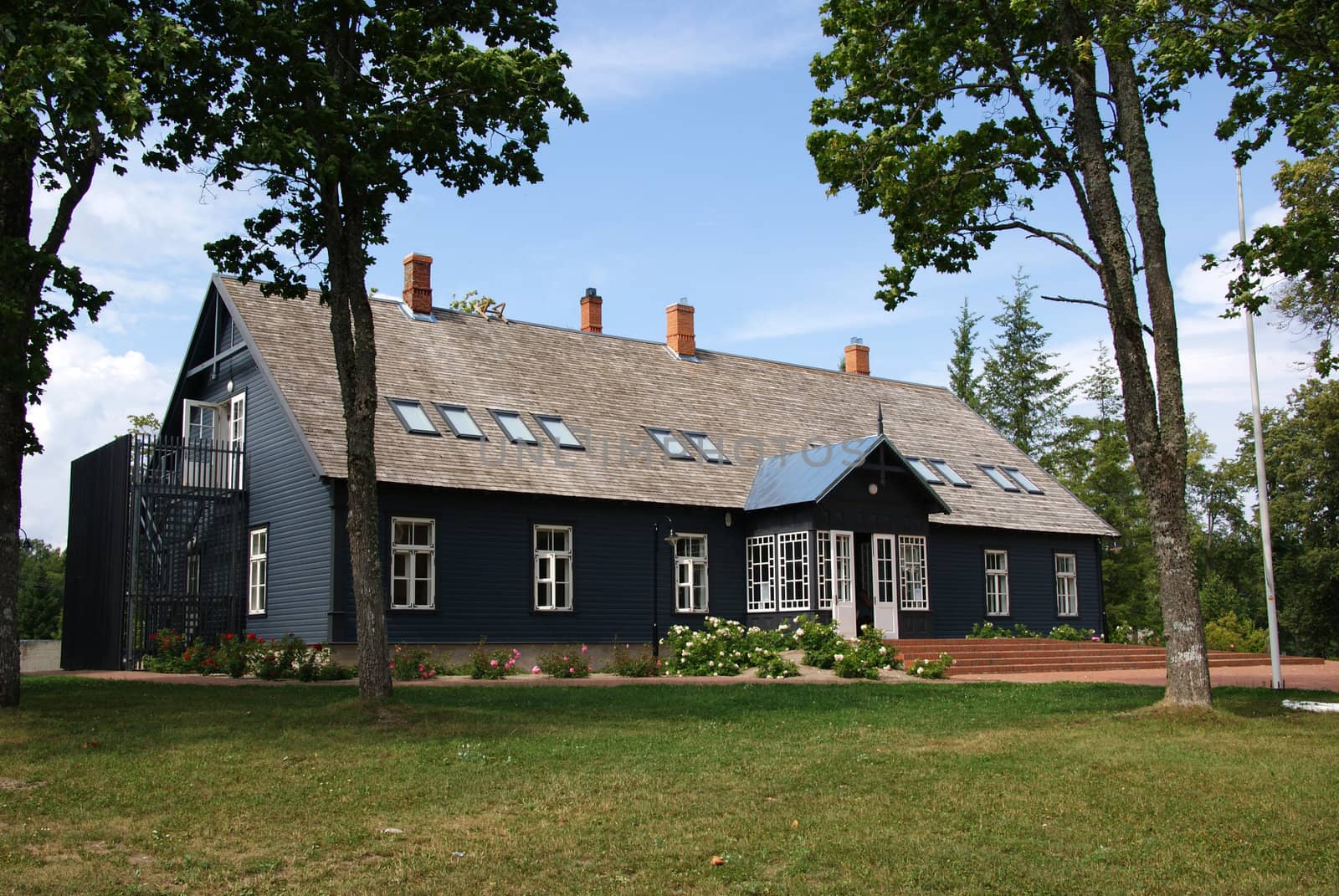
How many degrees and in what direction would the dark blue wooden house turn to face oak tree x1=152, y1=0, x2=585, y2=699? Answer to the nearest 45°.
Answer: approximately 45° to its right

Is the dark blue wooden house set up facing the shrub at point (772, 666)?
yes

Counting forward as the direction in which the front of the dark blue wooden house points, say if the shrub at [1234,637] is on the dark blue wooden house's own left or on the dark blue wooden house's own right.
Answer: on the dark blue wooden house's own left

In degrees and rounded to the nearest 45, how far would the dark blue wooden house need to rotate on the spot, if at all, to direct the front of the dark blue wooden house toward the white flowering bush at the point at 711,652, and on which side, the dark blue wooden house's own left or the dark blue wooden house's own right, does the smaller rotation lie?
0° — it already faces it

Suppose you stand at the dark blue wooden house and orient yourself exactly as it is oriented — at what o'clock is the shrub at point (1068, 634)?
The shrub is roughly at 10 o'clock from the dark blue wooden house.

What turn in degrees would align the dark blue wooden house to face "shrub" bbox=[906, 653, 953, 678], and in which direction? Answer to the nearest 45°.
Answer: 0° — it already faces it

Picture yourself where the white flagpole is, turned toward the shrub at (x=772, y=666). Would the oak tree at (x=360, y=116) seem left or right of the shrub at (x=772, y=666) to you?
left

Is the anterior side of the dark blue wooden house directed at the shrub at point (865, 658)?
yes

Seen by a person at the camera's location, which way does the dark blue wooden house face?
facing the viewer and to the right of the viewer

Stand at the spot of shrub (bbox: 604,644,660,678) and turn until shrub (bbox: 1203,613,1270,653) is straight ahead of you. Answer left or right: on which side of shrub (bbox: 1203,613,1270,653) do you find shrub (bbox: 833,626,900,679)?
right
